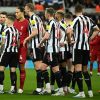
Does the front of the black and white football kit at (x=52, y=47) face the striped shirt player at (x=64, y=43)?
no

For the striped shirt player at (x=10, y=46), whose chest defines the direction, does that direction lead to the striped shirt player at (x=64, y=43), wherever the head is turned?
no

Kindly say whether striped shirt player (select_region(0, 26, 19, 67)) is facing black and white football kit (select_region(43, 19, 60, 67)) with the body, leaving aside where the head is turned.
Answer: no

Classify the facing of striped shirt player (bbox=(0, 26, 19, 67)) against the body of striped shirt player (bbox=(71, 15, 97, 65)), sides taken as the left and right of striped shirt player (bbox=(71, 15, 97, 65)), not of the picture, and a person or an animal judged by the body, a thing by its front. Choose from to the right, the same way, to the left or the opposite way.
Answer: the same way

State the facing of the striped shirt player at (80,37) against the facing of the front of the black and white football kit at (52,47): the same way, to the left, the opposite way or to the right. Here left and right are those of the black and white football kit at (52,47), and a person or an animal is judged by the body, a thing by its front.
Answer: the same way

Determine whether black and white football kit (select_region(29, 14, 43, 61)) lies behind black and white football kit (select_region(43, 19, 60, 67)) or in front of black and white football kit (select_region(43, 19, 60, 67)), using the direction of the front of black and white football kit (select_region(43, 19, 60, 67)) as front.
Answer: in front
